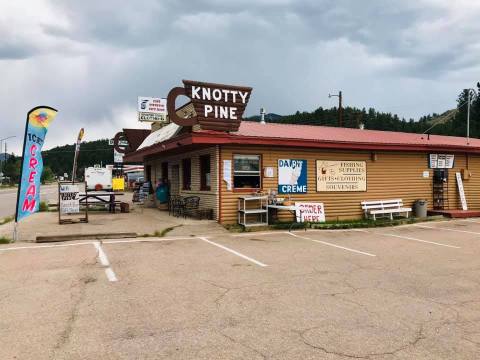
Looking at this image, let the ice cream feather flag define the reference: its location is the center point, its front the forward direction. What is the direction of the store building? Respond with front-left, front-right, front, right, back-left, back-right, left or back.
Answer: left

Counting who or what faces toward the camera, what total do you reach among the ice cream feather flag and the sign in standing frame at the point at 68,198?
2

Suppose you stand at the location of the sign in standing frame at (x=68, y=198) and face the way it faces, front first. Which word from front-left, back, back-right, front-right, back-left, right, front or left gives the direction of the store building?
left

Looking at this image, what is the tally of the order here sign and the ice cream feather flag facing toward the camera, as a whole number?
2

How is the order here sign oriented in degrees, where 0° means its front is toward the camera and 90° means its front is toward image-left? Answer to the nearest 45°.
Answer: approximately 0°

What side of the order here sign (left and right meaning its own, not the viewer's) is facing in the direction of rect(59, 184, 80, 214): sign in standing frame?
right

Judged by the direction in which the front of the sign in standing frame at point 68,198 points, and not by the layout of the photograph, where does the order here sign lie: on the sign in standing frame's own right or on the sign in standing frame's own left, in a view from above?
on the sign in standing frame's own left

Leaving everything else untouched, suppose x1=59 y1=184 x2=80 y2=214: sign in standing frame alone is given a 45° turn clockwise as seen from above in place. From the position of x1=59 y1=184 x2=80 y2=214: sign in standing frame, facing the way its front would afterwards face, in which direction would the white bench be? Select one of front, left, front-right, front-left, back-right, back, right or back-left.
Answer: back-left

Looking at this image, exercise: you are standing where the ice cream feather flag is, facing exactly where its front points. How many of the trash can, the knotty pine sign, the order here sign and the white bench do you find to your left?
4

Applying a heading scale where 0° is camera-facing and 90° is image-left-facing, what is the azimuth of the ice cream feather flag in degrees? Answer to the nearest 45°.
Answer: approximately 0°

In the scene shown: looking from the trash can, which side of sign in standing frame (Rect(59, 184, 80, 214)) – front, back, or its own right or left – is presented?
left

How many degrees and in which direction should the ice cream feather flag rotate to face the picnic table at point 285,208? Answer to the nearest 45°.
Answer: approximately 90° to its left
